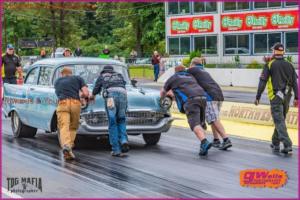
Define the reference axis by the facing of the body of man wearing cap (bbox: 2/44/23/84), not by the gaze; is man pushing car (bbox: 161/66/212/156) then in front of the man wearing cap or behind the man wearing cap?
in front

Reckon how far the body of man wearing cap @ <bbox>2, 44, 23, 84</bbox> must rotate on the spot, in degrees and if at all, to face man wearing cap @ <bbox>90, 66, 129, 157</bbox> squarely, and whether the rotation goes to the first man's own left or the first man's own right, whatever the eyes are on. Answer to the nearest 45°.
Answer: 0° — they already face them

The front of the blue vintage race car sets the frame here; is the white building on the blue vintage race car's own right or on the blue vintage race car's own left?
on the blue vintage race car's own left

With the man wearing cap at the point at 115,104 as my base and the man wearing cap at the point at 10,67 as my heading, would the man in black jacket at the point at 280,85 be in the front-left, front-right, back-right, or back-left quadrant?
back-right

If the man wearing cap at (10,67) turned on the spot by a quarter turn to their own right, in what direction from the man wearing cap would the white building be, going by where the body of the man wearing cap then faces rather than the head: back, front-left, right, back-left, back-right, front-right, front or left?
back-right
